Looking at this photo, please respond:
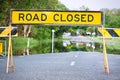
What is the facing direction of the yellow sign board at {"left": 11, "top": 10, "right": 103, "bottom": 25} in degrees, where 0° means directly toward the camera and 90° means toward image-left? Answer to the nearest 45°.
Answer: approximately 0°

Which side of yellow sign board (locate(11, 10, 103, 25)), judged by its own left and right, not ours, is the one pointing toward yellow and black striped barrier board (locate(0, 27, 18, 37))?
right
